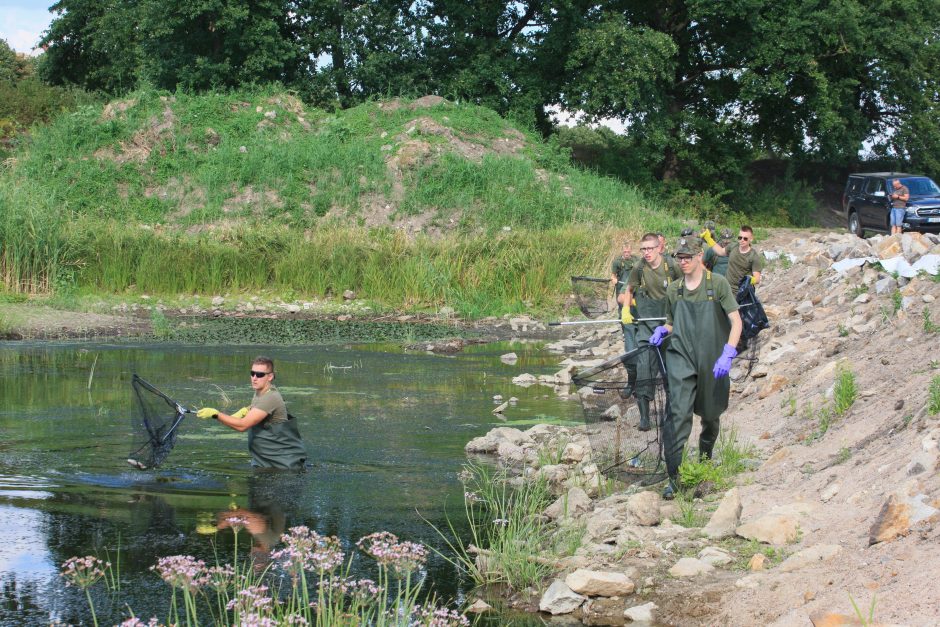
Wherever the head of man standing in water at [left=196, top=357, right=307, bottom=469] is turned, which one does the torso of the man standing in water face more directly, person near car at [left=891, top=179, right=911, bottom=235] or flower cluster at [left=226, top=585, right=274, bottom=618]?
the flower cluster

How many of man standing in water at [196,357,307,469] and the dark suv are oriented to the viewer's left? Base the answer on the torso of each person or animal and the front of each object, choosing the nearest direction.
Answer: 1

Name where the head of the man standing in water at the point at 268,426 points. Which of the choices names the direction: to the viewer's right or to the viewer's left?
to the viewer's left

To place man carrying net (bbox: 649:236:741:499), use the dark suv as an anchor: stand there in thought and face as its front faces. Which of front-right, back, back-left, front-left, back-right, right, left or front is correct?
front-right

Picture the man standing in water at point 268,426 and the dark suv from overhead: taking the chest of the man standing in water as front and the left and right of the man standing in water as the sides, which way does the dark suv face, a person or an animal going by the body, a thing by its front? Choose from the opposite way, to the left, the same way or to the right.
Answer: to the left

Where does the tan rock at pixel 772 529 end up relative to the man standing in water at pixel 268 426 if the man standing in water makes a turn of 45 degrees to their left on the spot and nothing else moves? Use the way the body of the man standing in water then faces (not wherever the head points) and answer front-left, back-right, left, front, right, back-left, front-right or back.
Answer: left

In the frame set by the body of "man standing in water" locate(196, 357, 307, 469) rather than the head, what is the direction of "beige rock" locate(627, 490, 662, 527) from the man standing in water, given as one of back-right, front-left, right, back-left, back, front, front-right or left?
back-left

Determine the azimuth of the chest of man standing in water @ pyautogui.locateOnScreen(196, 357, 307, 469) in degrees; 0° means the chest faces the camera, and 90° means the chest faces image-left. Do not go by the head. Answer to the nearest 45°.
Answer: approximately 90°

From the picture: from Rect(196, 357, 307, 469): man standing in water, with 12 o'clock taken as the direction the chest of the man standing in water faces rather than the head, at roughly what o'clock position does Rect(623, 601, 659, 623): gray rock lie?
The gray rock is roughly at 8 o'clock from the man standing in water.

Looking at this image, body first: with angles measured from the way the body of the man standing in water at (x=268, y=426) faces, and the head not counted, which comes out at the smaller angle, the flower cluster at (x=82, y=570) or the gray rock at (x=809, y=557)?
the flower cluster

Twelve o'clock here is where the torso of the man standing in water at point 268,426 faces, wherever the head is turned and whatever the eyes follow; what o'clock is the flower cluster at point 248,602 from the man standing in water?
The flower cluster is roughly at 9 o'clock from the man standing in water.

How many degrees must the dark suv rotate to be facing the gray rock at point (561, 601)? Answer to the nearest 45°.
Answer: approximately 45° to its right

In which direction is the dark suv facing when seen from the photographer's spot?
facing the viewer and to the right of the viewer
